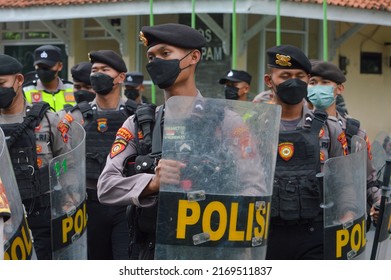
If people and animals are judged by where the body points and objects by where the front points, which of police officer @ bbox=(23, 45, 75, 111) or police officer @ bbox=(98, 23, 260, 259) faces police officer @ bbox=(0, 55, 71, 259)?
police officer @ bbox=(23, 45, 75, 111)

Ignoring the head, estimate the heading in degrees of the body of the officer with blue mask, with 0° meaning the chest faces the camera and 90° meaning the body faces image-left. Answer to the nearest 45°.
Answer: approximately 45°

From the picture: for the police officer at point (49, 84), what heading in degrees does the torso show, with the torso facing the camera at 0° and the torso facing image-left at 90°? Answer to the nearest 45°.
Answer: approximately 0°

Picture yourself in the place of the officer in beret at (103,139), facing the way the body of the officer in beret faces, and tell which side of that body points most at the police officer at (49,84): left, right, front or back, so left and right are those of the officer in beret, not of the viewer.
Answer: back

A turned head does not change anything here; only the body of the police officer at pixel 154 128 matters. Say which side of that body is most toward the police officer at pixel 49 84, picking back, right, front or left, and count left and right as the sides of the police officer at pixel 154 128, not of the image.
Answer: back

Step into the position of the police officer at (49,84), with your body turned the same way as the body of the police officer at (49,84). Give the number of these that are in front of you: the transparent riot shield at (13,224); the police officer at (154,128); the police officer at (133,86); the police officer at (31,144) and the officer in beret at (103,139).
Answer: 4

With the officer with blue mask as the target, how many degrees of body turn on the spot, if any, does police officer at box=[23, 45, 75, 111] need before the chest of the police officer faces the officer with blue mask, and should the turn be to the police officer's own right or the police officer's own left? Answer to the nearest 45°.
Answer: approximately 45° to the police officer's own left

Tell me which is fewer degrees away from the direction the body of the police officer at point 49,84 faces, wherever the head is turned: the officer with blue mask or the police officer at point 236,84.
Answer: the officer with blue mask

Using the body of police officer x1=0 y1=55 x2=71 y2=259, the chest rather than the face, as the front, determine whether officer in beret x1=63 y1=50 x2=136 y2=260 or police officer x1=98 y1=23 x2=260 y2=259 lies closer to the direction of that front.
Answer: the police officer

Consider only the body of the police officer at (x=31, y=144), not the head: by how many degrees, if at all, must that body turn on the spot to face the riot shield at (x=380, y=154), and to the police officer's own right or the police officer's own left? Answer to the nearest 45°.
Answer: approximately 135° to the police officer's own left
